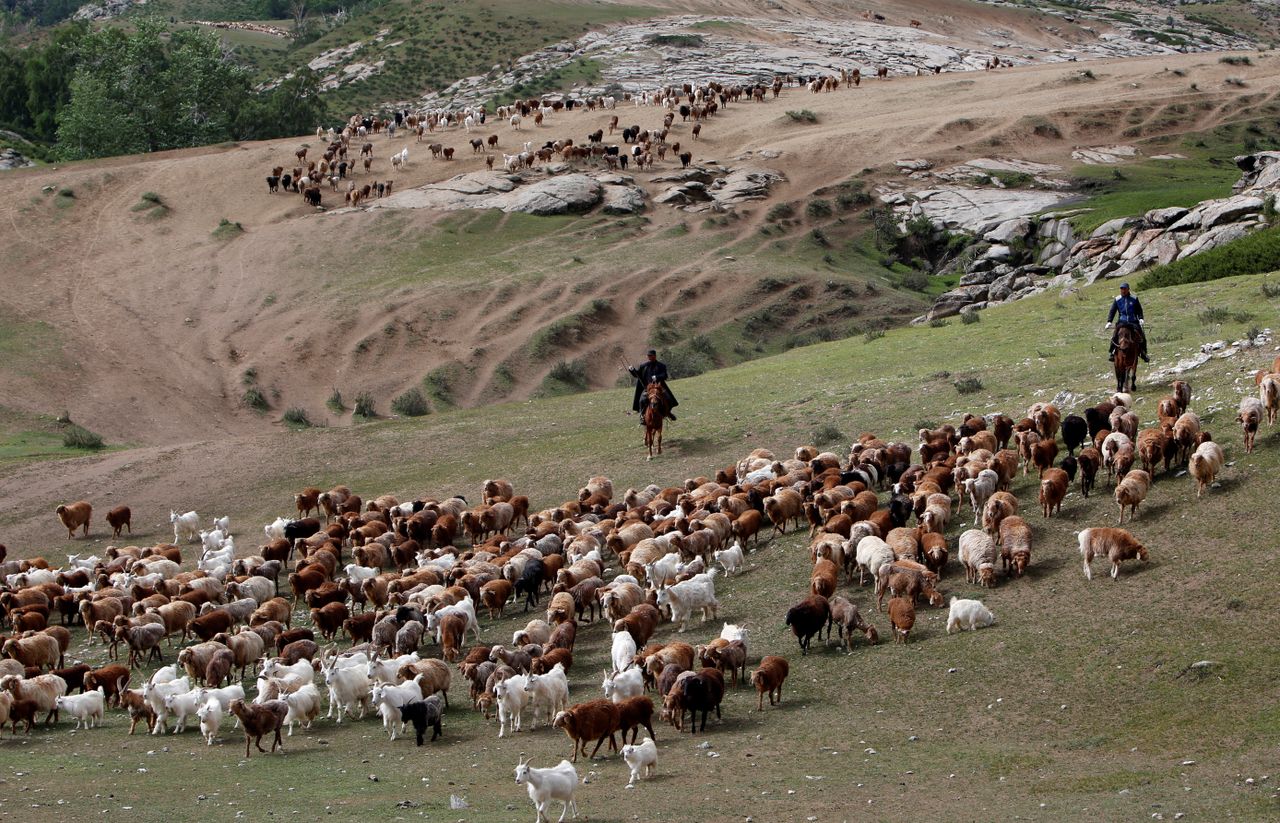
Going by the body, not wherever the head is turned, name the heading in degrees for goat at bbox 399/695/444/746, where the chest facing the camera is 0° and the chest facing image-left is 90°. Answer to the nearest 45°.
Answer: approximately 45°

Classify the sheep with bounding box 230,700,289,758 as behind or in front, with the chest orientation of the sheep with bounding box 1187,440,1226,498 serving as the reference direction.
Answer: in front

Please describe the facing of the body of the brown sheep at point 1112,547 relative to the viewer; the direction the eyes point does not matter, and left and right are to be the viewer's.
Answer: facing to the right of the viewer

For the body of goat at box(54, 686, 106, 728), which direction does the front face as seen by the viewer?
to the viewer's left

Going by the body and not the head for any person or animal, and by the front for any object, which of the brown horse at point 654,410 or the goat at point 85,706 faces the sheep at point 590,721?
the brown horse

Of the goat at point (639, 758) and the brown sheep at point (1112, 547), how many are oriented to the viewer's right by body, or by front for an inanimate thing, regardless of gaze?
1

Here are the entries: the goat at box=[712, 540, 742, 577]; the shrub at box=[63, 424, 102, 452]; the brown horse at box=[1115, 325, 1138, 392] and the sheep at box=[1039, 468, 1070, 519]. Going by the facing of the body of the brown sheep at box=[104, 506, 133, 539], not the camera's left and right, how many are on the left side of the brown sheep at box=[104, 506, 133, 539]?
3

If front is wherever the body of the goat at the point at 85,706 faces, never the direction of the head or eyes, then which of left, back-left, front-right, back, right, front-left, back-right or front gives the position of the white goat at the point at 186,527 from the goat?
right

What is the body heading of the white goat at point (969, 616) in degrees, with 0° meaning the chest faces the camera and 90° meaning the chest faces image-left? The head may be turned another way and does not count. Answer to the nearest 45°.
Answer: approximately 270°
